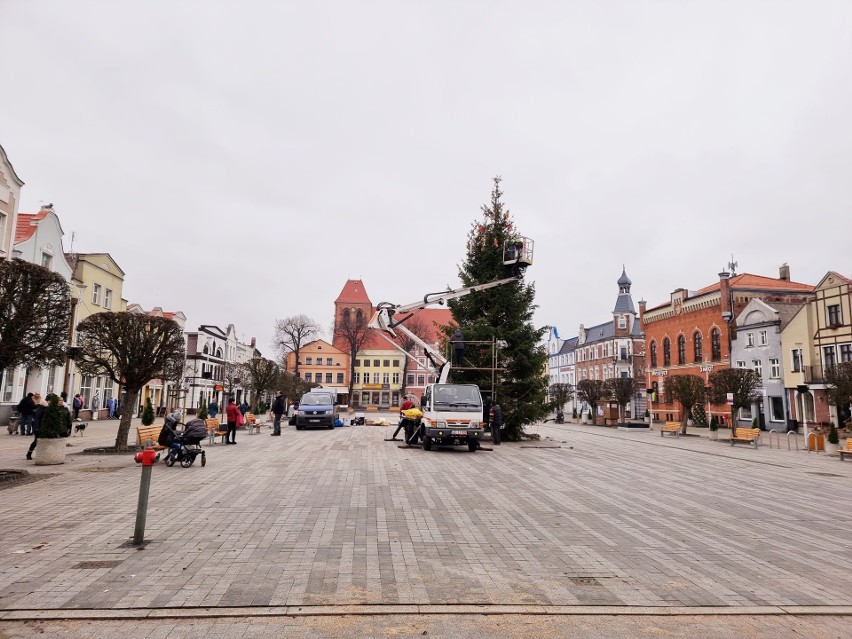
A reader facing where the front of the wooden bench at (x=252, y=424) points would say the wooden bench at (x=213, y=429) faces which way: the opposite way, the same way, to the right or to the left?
the same way

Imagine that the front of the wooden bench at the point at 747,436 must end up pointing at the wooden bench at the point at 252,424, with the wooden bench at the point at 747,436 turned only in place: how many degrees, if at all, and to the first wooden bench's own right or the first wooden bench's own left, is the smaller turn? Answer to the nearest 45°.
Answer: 0° — it already faces it

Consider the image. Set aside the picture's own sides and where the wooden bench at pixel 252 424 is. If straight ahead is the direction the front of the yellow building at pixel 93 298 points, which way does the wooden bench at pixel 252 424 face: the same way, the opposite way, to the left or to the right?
the same way

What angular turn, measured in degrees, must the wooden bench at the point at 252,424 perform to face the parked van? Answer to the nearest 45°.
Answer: approximately 90° to its left

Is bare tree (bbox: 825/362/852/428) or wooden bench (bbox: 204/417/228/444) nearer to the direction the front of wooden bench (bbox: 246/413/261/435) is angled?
the bare tree

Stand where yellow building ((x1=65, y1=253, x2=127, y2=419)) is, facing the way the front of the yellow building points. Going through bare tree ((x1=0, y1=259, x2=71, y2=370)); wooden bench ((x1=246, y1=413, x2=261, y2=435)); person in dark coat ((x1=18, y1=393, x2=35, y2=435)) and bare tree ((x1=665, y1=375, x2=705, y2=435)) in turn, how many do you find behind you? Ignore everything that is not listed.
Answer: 0

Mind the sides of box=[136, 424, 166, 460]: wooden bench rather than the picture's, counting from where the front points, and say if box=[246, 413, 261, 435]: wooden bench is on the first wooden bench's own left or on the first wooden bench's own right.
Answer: on the first wooden bench's own left

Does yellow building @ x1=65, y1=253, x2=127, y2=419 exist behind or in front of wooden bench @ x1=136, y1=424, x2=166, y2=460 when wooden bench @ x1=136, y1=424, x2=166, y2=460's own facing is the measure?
behind

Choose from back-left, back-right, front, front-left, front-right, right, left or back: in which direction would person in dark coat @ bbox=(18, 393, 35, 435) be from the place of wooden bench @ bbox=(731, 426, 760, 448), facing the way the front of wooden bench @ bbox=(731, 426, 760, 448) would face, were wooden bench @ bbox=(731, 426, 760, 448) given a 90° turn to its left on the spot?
right

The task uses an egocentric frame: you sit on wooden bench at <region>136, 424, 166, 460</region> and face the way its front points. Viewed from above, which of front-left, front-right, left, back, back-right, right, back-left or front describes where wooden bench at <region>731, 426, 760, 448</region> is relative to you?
front-left

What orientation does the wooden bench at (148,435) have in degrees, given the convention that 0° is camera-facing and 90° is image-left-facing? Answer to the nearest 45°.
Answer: approximately 315°

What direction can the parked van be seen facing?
toward the camera

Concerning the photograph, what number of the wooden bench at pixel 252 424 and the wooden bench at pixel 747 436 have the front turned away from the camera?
0

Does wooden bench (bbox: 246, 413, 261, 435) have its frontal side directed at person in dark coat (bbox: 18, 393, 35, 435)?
no

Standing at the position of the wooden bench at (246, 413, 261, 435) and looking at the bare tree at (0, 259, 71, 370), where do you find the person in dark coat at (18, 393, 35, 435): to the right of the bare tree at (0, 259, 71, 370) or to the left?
right

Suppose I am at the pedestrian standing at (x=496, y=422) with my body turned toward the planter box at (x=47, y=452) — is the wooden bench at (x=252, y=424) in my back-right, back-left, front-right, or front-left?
front-right

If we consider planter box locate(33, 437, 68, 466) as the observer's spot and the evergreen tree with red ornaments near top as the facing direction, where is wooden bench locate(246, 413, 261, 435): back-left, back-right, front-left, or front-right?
front-left

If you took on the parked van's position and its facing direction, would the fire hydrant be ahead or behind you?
ahead

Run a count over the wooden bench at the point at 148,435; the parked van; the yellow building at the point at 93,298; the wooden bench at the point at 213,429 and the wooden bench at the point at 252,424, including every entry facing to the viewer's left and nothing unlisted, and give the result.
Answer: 0

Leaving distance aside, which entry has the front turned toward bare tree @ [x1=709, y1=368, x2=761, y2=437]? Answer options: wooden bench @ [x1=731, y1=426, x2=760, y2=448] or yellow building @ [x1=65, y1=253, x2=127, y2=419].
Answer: the yellow building

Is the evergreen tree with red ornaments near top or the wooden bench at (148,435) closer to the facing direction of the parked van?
the wooden bench

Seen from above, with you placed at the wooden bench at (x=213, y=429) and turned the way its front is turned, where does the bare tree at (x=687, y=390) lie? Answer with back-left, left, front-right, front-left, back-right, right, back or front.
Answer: front-left

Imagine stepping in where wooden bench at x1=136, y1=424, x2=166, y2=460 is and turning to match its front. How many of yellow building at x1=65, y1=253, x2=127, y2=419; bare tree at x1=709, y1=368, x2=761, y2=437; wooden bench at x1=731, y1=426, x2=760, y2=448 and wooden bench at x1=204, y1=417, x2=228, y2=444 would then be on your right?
0
